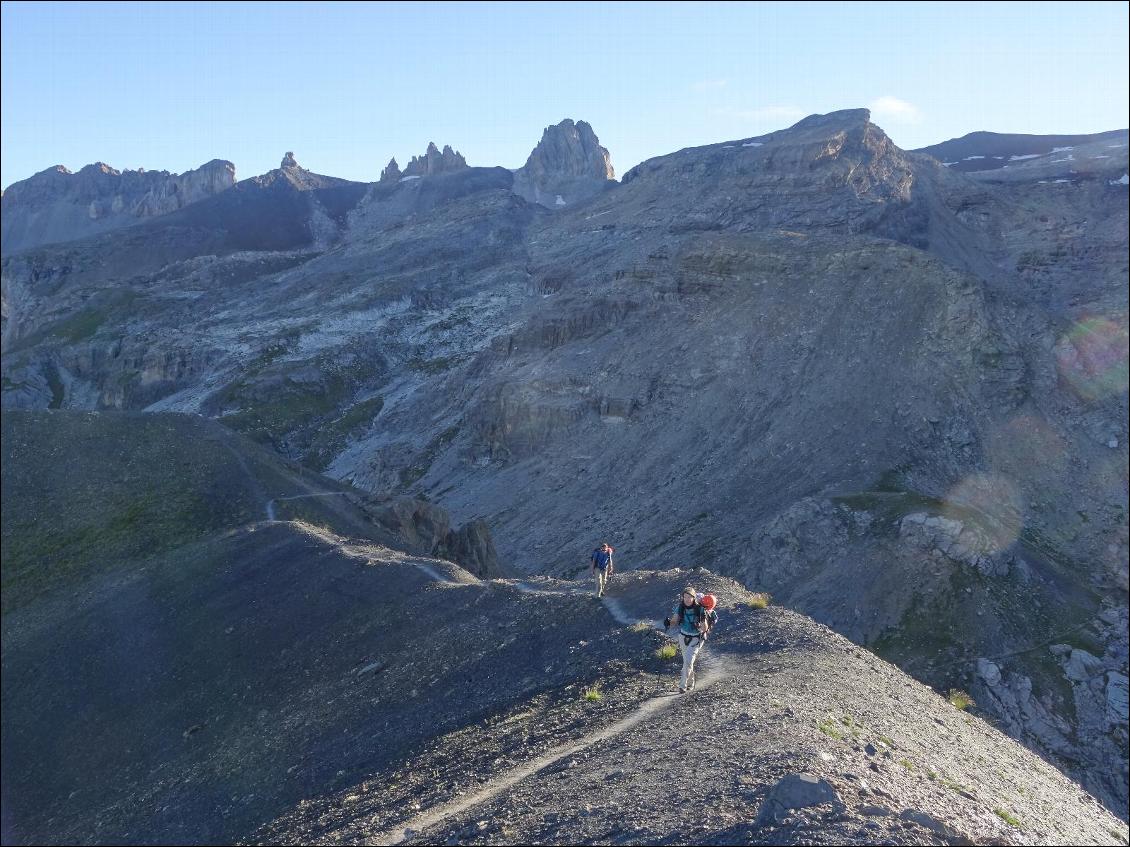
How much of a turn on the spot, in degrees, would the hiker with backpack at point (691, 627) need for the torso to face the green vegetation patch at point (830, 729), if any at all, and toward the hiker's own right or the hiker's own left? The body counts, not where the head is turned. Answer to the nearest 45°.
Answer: approximately 90° to the hiker's own left

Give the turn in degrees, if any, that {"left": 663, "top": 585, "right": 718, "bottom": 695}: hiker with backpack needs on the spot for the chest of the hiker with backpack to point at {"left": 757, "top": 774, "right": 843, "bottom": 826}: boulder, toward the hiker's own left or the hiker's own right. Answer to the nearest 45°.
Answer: approximately 45° to the hiker's own left

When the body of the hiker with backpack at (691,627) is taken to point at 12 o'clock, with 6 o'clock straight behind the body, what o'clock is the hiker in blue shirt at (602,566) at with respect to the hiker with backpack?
The hiker in blue shirt is roughly at 4 o'clock from the hiker with backpack.

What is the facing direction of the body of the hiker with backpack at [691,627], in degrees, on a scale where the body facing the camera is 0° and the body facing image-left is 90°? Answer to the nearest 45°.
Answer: approximately 45°

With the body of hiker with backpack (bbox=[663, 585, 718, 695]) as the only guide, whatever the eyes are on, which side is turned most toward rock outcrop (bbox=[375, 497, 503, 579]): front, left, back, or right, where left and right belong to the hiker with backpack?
right
